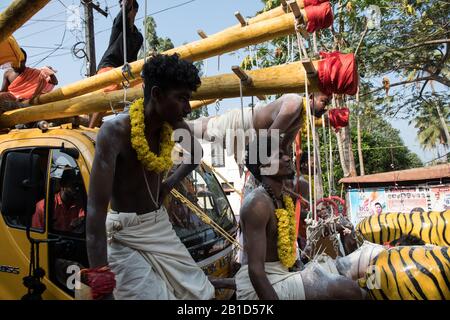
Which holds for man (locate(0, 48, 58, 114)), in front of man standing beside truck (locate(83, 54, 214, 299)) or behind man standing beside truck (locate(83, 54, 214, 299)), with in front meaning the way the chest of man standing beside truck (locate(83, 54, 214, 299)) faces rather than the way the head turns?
behind

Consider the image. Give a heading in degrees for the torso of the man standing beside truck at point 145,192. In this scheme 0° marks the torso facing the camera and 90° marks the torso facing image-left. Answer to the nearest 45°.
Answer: approximately 315°

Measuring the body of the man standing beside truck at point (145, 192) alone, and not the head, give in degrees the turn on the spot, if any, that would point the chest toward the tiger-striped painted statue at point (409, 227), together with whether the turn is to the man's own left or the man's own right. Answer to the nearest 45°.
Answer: approximately 90° to the man's own left

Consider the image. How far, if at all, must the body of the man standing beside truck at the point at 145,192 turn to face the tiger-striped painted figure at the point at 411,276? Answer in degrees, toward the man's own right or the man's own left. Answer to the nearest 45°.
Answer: approximately 45° to the man's own left

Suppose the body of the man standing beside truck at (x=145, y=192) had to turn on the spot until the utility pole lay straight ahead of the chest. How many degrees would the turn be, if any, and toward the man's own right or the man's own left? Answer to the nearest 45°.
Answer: approximately 135° to the man's own left
